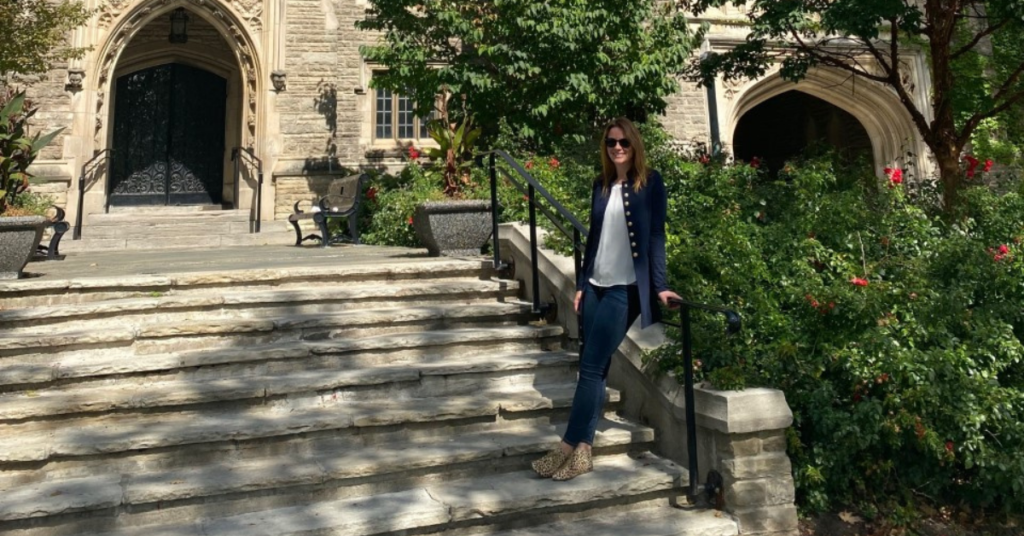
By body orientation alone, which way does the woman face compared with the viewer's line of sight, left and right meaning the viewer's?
facing the viewer and to the left of the viewer

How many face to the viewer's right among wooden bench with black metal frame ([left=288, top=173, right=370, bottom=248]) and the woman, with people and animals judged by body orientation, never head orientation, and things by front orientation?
0

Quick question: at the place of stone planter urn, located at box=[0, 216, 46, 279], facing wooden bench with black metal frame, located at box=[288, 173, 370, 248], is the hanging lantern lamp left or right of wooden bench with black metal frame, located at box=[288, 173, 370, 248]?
left

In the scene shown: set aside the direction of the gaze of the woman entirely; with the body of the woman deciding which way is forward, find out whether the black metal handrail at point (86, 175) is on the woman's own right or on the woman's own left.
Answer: on the woman's own right

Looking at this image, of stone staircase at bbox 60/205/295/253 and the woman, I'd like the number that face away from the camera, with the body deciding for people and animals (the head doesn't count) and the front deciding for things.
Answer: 0

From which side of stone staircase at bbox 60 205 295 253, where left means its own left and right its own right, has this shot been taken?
front

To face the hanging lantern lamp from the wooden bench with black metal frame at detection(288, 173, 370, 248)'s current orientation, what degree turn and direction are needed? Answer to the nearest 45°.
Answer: approximately 90° to its right

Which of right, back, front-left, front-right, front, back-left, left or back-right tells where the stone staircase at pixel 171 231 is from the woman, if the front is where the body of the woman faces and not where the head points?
right

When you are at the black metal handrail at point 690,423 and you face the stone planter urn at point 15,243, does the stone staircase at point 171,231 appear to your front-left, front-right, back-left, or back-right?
front-right

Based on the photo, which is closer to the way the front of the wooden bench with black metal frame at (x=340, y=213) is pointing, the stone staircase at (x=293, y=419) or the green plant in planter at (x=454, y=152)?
the stone staircase

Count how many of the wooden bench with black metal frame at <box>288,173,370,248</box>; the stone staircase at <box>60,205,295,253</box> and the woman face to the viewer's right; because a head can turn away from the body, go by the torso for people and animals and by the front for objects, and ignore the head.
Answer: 0
